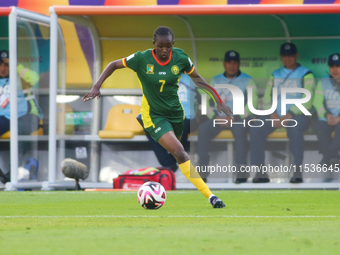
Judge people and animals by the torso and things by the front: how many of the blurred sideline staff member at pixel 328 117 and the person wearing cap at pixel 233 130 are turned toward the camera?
2

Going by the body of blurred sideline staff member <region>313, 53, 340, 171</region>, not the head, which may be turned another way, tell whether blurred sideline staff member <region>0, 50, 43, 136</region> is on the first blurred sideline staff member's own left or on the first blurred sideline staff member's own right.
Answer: on the first blurred sideline staff member's own right

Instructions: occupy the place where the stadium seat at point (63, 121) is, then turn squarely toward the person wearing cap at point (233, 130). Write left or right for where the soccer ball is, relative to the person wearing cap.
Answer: right

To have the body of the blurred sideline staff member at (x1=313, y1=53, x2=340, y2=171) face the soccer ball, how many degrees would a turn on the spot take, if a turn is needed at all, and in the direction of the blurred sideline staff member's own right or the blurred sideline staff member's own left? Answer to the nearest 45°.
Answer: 0° — they already face it

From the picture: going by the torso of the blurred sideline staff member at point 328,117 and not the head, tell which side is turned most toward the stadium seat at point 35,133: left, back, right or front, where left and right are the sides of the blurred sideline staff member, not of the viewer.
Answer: right

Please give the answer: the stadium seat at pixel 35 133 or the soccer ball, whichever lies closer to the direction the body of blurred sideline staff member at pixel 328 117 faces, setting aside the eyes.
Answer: the soccer ball

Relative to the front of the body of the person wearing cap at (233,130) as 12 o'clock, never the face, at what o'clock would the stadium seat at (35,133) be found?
The stadium seat is roughly at 3 o'clock from the person wearing cap.

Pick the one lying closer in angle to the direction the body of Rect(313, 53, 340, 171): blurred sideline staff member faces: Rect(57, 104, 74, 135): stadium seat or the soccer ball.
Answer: the soccer ball

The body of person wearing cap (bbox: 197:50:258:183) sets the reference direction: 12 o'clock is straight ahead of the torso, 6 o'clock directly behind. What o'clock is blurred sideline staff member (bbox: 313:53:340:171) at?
The blurred sideline staff member is roughly at 9 o'clock from the person wearing cap.

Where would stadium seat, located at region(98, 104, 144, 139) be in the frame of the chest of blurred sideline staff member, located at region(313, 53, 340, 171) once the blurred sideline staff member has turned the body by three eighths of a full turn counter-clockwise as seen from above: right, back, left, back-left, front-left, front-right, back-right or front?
back-left

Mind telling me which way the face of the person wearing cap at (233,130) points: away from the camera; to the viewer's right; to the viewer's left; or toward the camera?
toward the camera

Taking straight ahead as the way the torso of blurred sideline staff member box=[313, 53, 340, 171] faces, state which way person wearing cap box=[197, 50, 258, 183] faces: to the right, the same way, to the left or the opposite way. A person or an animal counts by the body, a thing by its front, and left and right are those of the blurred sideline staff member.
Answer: the same way

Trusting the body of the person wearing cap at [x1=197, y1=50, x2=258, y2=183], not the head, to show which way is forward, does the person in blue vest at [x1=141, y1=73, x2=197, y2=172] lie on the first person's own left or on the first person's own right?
on the first person's own right

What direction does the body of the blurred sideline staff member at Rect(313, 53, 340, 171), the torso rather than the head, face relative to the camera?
toward the camera
